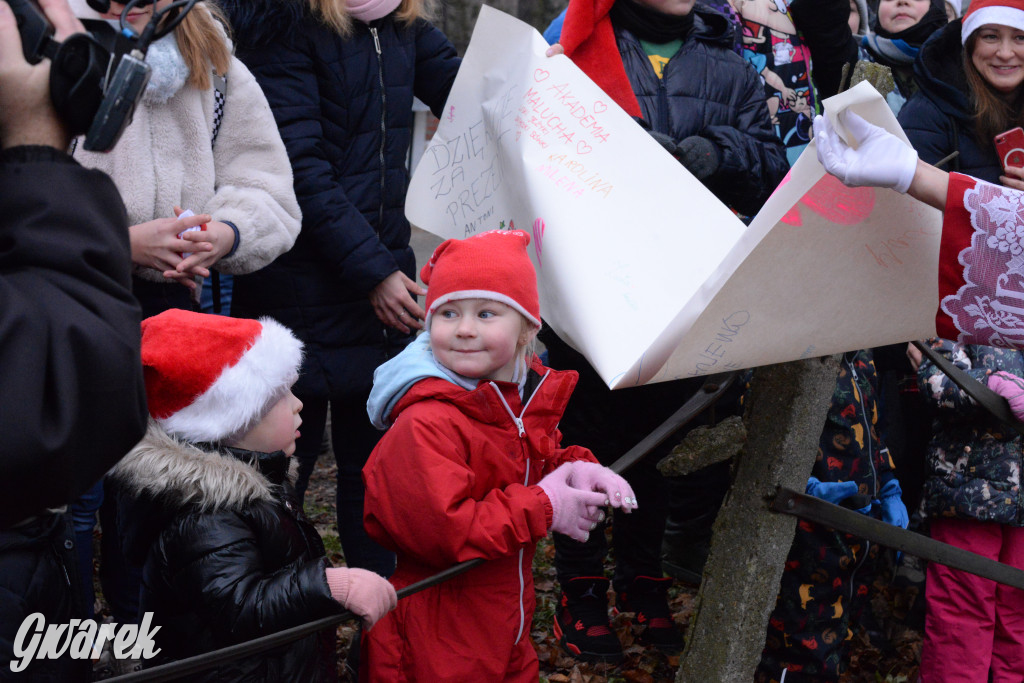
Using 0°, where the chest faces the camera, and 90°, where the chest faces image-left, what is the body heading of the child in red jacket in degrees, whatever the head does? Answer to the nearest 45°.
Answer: approximately 315°

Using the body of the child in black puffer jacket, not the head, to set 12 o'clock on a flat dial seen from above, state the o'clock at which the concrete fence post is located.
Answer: The concrete fence post is roughly at 12 o'clock from the child in black puffer jacket.

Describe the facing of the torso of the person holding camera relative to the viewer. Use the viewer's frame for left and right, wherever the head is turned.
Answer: facing away from the viewer and to the right of the viewer

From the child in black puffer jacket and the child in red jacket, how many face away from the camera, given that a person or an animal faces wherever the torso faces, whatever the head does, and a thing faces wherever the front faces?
0

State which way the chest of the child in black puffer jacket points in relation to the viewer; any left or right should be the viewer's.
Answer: facing to the right of the viewer

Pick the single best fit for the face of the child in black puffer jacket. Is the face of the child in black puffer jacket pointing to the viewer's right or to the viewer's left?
to the viewer's right

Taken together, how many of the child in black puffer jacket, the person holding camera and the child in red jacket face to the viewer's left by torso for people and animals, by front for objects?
0
